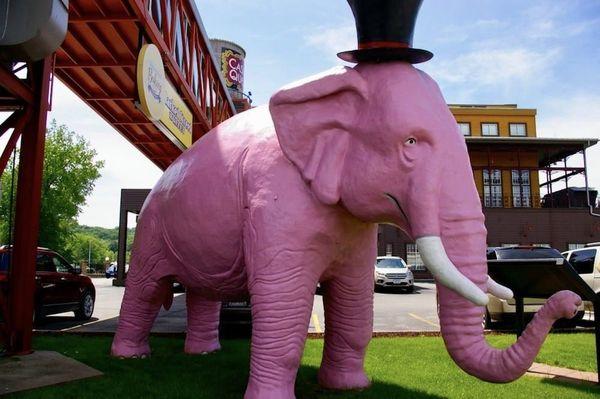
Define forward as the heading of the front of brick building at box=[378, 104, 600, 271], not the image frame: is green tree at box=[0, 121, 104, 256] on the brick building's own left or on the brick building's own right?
on the brick building's own right

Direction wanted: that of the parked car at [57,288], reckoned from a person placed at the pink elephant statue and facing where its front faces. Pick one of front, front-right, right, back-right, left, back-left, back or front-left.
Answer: back

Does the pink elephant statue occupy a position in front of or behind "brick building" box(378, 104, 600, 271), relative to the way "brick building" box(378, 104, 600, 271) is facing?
in front

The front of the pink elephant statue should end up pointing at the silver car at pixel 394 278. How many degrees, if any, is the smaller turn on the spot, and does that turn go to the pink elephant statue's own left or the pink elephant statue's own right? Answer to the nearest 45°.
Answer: approximately 135° to the pink elephant statue's own left

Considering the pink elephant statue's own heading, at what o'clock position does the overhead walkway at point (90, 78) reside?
The overhead walkway is roughly at 6 o'clock from the pink elephant statue.

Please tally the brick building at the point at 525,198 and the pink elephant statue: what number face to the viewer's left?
0

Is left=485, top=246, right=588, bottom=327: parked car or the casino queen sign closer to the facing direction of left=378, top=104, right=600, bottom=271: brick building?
the parked car

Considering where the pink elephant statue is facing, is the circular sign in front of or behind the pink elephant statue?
behind

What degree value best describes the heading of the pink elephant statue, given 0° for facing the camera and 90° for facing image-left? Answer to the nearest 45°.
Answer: approximately 315°

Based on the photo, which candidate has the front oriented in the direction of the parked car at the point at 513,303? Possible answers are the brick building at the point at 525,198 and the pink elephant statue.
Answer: the brick building

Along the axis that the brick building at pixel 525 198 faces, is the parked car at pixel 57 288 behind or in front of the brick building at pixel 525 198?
in front

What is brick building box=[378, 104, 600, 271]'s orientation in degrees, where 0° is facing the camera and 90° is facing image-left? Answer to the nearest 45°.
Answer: approximately 0°

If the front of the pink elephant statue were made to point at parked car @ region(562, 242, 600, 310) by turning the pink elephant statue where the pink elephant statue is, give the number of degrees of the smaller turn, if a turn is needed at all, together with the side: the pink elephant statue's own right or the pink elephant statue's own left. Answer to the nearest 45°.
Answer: approximately 90° to the pink elephant statue's own left

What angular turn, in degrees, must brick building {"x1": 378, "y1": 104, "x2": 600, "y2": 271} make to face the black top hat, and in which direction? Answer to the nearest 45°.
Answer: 0° — it already faces it

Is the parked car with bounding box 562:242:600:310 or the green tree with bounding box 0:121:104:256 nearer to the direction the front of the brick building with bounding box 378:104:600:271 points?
the parked car
